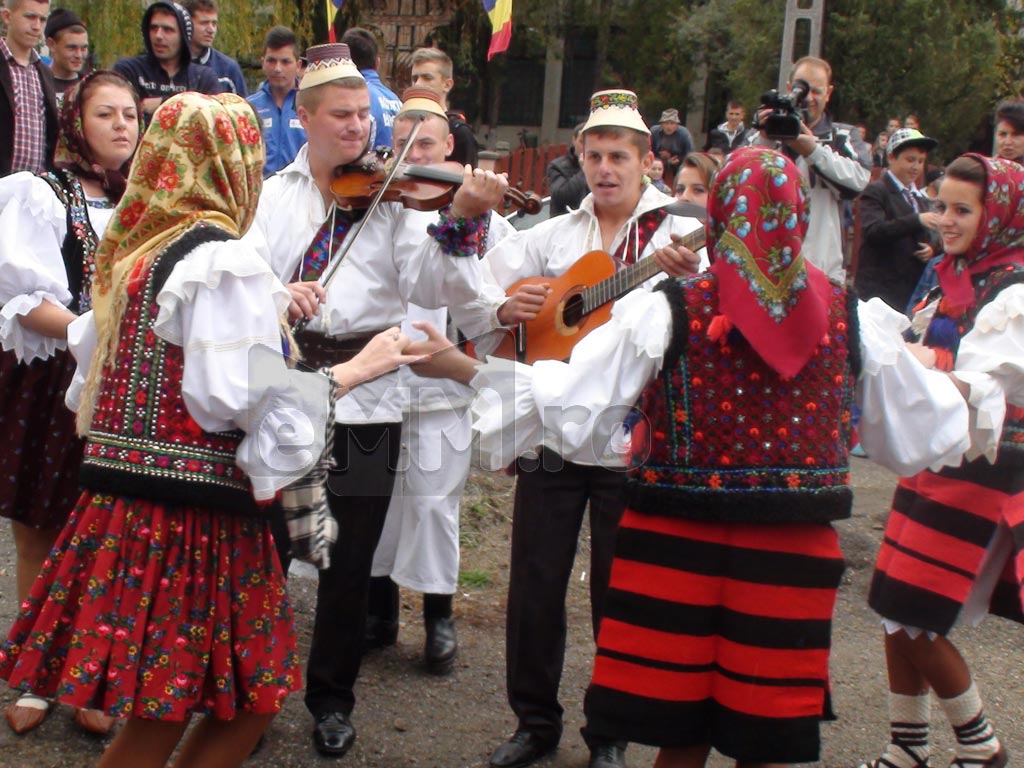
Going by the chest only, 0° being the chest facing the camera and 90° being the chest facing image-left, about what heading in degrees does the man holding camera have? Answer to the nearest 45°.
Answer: approximately 45°

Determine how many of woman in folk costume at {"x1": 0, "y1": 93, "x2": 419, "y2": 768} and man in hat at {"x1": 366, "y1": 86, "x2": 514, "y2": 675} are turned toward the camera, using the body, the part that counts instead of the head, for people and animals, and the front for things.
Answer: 1

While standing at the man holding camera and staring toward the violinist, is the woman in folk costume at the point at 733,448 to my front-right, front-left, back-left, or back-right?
front-left

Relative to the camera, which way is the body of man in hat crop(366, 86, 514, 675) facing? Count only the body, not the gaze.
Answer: toward the camera

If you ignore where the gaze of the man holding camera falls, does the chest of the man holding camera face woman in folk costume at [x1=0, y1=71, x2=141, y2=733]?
yes

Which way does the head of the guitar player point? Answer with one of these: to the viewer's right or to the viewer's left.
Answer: to the viewer's left

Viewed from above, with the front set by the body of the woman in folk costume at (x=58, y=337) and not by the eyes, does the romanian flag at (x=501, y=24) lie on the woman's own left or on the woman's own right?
on the woman's own left

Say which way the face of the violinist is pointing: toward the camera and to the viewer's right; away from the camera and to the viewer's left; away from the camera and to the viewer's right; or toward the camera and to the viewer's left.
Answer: toward the camera and to the viewer's right

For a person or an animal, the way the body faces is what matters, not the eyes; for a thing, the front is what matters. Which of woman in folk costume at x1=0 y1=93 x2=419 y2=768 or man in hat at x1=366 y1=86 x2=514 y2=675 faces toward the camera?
the man in hat

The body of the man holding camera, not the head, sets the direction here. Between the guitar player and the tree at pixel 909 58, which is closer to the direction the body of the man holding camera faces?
the guitar player

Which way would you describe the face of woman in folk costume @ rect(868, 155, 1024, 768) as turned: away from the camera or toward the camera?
toward the camera

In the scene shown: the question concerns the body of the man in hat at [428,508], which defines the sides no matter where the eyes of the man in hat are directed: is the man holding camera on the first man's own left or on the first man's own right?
on the first man's own left

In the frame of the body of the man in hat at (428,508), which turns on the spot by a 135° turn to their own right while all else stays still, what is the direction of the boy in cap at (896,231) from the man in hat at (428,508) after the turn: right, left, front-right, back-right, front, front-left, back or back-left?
right

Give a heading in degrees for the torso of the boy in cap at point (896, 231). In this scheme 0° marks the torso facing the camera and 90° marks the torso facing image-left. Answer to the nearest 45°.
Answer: approximately 315°

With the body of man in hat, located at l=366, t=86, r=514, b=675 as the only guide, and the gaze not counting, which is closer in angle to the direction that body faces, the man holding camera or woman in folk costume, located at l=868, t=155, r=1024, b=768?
the woman in folk costume

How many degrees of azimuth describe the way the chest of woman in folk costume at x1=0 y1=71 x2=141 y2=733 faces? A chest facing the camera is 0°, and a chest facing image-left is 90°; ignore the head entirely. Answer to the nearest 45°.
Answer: approximately 315°

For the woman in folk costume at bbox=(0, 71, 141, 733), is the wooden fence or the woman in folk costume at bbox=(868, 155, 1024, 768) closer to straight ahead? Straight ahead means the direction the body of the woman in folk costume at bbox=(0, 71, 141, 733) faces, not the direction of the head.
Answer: the woman in folk costume

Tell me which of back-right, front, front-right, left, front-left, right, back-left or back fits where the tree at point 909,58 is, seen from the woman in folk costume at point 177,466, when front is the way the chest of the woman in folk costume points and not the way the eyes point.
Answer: front

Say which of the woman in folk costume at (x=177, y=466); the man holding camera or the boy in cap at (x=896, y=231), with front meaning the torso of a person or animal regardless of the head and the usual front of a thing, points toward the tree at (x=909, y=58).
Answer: the woman in folk costume

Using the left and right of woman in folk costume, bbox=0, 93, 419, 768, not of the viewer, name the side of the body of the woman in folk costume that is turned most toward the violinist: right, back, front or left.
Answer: front
